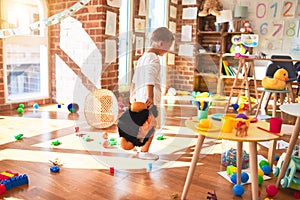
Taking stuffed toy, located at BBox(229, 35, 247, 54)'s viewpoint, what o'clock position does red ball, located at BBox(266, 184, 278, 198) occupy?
The red ball is roughly at 12 o'clock from the stuffed toy.

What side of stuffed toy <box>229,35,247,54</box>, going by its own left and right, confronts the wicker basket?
front

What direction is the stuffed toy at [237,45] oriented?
toward the camera

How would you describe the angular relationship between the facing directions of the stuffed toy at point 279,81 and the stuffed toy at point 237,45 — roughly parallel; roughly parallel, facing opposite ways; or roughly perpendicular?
roughly perpendicular

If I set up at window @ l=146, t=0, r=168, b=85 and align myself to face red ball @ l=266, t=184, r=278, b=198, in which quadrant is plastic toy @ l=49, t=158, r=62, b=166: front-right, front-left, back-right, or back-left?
front-right

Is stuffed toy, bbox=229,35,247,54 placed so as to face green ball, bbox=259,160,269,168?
yes

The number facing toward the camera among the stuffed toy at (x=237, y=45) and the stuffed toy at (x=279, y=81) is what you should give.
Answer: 1

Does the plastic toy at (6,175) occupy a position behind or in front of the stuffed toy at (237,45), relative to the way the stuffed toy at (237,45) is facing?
in front

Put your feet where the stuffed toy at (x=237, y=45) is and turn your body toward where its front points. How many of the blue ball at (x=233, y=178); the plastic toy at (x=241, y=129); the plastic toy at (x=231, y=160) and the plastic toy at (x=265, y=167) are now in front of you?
4
